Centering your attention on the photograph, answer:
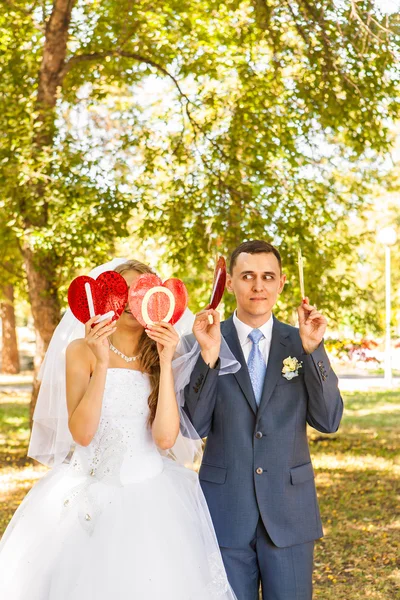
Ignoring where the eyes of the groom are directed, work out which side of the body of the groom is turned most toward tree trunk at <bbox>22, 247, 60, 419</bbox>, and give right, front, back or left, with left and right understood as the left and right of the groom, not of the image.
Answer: back

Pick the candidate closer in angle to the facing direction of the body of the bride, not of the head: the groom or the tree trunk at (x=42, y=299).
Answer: the groom

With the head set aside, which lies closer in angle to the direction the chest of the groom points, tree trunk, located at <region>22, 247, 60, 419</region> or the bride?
the bride

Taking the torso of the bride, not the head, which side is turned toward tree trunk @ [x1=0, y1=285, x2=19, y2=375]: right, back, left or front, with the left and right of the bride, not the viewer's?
back

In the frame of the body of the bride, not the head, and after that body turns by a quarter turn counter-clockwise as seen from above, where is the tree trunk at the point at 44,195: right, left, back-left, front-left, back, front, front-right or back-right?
left

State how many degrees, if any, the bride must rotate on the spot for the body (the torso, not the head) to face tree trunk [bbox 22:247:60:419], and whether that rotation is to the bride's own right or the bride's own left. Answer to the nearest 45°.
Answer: approximately 180°

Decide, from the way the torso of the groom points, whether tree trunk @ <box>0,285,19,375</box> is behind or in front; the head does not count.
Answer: behind

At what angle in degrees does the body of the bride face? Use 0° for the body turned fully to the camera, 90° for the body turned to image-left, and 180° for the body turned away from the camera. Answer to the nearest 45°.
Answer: approximately 0°

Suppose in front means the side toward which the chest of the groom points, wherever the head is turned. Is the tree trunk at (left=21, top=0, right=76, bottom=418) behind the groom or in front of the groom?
behind

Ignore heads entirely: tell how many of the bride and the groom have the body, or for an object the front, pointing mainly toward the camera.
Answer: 2
